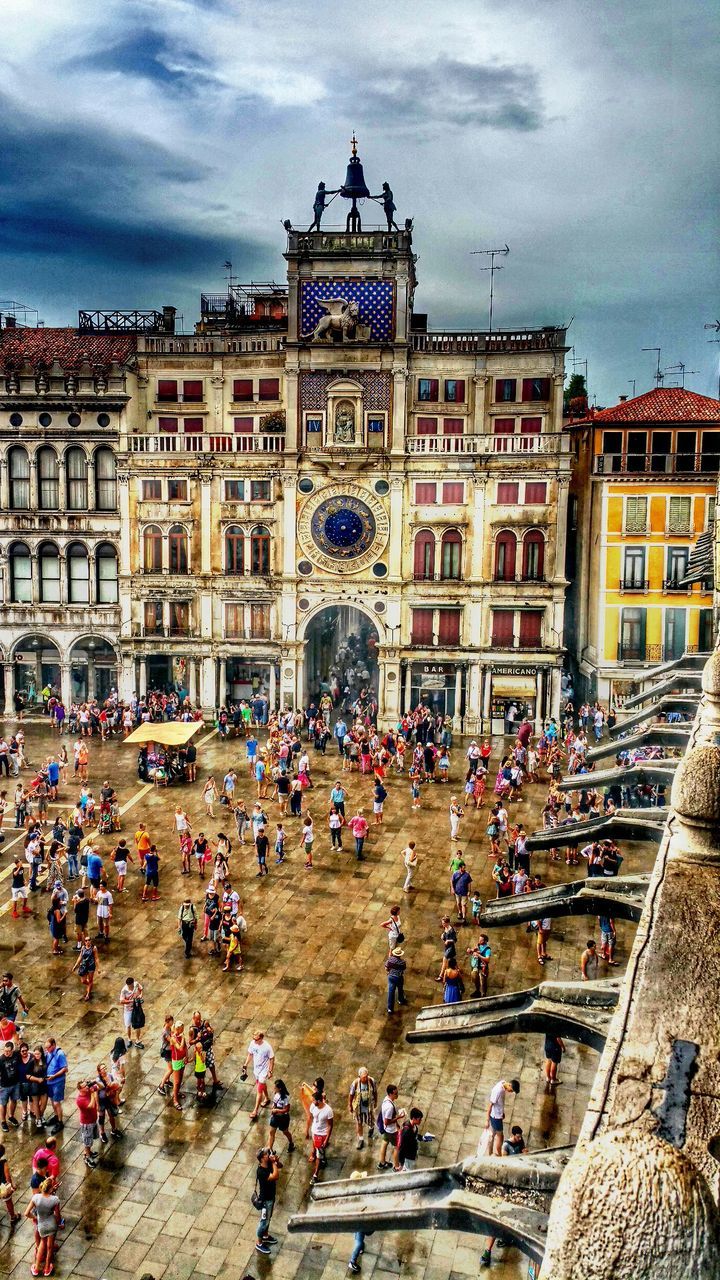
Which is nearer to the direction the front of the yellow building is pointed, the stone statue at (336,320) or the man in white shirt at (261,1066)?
the man in white shirt

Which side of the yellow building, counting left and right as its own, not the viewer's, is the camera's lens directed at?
front

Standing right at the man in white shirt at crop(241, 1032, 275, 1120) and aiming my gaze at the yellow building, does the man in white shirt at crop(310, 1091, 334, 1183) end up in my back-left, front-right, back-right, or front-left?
back-right

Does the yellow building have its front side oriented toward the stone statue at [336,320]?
no

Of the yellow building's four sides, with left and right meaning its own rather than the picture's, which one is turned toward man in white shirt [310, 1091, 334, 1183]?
front

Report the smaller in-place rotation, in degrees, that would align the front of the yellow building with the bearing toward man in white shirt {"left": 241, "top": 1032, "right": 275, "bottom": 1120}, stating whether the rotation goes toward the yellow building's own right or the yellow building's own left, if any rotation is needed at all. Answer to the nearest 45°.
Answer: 0° — it already faces them

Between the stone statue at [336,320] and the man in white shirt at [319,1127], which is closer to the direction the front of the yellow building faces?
the man in white shirt
